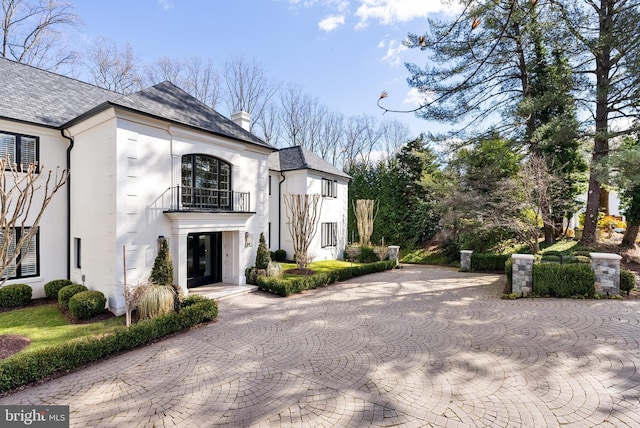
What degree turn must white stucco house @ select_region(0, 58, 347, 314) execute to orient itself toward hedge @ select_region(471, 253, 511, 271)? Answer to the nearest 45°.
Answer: approximately 45° to its left

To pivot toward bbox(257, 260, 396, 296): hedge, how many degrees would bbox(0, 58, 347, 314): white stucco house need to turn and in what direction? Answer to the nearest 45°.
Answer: approximately 45° to its left

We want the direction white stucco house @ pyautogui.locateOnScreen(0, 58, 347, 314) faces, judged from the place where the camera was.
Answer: facing the viewer and to the right of the viewer

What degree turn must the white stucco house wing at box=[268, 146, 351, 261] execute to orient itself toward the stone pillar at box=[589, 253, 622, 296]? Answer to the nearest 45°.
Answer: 0° — it already faces it

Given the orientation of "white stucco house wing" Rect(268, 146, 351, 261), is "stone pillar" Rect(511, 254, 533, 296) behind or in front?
in front

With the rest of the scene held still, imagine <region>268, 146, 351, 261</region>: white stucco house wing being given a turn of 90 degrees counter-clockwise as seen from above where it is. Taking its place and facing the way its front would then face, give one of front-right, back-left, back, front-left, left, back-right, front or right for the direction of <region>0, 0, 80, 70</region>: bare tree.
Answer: back-left

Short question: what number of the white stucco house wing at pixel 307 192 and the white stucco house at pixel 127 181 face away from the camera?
0

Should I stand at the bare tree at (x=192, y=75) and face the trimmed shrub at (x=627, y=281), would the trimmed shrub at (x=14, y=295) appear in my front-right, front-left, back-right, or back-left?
front-right

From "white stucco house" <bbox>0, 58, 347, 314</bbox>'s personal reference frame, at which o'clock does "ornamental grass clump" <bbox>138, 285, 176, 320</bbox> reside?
The ornamental grass clump is roughly at 1 o'clock from the white stucco house.

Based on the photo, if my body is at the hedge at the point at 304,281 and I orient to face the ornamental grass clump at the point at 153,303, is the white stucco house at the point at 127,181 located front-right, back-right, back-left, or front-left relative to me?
front-right

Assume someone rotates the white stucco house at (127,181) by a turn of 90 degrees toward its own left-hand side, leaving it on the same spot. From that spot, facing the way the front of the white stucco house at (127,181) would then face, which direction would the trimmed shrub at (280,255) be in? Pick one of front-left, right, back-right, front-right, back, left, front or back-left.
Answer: front

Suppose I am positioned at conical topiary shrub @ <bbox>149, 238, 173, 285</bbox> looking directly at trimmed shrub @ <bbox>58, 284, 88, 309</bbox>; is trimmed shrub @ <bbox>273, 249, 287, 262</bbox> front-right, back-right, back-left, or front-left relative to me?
back-right
